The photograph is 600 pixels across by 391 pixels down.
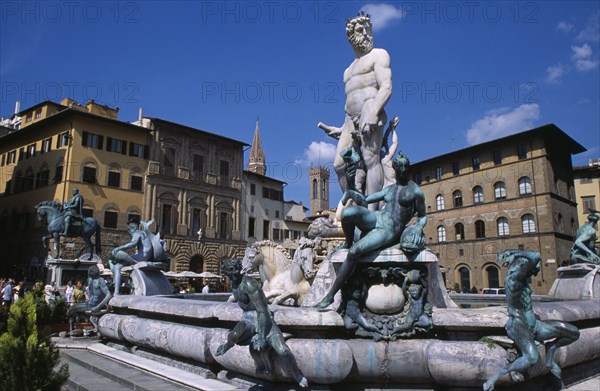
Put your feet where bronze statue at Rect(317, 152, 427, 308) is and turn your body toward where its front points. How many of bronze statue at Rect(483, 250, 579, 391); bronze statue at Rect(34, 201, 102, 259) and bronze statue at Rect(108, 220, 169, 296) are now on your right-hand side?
2

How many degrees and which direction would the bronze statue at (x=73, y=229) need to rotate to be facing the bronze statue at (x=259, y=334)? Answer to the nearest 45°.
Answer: approximately 90° to its left

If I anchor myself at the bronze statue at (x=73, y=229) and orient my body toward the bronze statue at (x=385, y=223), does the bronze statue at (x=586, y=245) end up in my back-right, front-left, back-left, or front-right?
front-left

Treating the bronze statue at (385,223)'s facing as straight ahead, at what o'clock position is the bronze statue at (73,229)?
the bronze statue at (73,229) is roughly at 3 o'clock from the bronze statue at (385,223).

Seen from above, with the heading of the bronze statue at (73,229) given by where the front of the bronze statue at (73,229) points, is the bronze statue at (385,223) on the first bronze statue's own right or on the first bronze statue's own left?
on the first bronze statue's own left

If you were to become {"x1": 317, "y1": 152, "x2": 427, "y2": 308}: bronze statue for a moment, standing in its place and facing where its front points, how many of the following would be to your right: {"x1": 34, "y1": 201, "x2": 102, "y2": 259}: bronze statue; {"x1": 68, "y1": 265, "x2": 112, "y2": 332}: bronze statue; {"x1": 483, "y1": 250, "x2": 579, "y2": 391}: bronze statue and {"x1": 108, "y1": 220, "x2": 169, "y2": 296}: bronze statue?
3

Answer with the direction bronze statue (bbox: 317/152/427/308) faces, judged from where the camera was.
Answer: facing the viewer and to the left of the viewer

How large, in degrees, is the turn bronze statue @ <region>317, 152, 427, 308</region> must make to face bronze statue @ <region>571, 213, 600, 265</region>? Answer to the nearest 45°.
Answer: approximately 180°

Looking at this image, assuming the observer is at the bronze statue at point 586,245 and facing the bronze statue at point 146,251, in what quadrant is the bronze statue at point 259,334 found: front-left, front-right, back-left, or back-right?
front-left

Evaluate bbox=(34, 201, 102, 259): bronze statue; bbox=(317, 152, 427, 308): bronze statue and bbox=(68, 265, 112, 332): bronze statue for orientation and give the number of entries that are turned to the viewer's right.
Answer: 0

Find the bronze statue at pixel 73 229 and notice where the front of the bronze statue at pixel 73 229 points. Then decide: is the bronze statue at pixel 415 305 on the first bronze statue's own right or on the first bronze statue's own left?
on the first bronze statue's own left

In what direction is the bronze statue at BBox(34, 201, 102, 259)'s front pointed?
to the viewer's left

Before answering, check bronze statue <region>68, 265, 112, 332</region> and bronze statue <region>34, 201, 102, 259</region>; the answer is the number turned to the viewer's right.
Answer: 0
